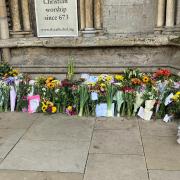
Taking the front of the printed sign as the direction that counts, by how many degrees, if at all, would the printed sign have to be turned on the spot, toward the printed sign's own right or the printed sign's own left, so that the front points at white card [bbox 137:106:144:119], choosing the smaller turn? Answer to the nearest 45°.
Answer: approximately 45° to the printed sign's own left

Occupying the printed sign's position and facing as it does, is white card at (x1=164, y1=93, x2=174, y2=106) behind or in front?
in front

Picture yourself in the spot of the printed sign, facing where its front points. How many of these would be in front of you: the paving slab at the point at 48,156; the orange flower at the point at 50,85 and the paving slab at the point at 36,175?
3

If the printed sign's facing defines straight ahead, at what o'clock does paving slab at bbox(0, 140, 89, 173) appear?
The paving slab is roughly at 12 o'clock from the printed sign.

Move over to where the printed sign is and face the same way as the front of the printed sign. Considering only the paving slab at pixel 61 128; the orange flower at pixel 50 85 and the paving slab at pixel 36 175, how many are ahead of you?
3

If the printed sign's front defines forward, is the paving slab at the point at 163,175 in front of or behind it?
in front

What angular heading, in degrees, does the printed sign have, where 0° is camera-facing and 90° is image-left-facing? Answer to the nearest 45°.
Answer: approximately 0°

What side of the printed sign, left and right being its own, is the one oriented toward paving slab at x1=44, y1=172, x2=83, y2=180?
front

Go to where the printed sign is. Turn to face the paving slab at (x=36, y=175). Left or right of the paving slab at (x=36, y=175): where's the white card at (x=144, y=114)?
left

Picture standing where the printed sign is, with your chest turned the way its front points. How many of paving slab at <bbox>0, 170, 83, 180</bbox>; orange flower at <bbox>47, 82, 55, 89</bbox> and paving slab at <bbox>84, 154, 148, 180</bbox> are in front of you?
3

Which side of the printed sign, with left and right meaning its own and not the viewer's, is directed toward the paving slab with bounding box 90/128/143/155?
front

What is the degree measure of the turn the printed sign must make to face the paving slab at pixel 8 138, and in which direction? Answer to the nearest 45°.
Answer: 0° — it already faces it

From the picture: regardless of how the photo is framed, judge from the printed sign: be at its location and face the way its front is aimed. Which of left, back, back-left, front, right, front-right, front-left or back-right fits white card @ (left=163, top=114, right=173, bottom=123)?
front-left

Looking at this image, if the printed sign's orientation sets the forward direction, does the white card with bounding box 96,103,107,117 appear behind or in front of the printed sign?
in front
